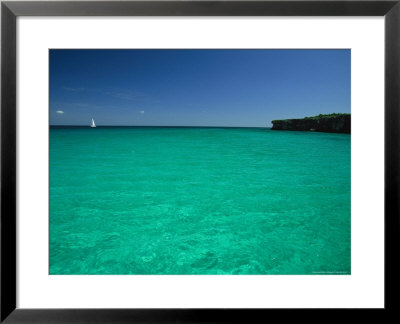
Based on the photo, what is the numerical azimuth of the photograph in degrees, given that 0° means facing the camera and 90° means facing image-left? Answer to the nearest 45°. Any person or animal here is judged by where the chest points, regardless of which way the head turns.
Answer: approximately 0°
